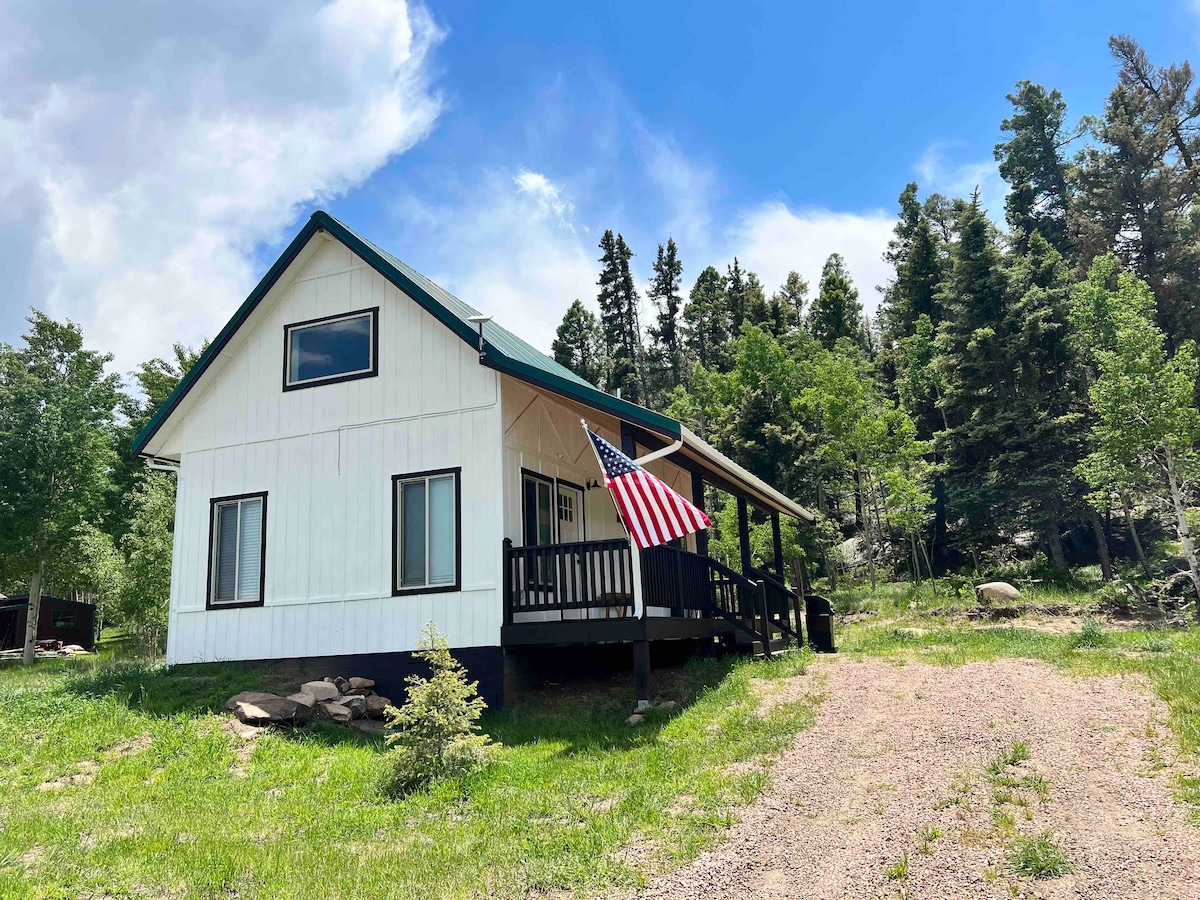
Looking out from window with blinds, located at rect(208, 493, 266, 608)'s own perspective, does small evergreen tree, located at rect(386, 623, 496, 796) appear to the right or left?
on its left

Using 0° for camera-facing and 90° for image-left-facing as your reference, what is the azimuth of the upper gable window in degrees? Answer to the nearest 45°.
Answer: approximately 45°

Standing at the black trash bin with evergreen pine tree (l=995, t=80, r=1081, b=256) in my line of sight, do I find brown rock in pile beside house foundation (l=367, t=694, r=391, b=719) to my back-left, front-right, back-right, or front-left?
back-left

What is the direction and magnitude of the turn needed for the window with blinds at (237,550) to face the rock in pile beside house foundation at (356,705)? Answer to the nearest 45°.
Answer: approximately 90° to its left

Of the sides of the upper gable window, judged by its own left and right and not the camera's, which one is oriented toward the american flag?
left

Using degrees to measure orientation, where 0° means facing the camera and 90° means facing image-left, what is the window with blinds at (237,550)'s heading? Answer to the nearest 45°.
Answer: approximately 45°
